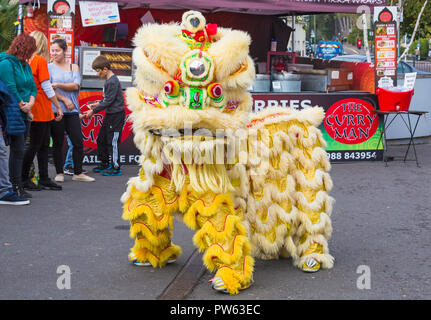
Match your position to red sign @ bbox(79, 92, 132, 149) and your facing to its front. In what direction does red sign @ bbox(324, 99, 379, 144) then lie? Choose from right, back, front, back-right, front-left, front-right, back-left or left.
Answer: left

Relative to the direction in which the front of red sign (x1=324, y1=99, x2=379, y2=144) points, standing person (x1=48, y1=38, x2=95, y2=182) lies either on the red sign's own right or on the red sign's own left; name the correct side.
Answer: on the red sign's own right

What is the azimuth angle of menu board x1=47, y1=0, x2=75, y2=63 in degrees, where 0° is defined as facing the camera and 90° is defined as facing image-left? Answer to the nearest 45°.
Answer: approximately 0°

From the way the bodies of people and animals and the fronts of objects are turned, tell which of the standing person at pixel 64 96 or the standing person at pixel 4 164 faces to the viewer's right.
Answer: the standing person at pixel 4 164

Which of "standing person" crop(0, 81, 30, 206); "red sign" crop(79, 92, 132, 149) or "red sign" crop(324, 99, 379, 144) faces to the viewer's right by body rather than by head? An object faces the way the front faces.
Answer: the standing person

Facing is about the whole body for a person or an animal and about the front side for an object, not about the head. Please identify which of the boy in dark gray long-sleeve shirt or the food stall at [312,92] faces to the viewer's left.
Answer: the boy in dark gray long-sleeve shirt

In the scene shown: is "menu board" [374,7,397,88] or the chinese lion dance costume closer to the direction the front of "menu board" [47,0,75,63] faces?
the chinese lion dance costume

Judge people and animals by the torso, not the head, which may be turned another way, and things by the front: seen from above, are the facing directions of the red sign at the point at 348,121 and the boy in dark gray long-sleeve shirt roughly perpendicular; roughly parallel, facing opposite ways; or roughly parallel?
roughly perpendicular

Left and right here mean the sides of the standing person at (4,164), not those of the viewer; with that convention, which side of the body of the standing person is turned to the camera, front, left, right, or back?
right

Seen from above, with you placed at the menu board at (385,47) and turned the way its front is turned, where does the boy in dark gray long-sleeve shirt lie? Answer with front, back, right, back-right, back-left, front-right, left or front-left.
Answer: front-right
